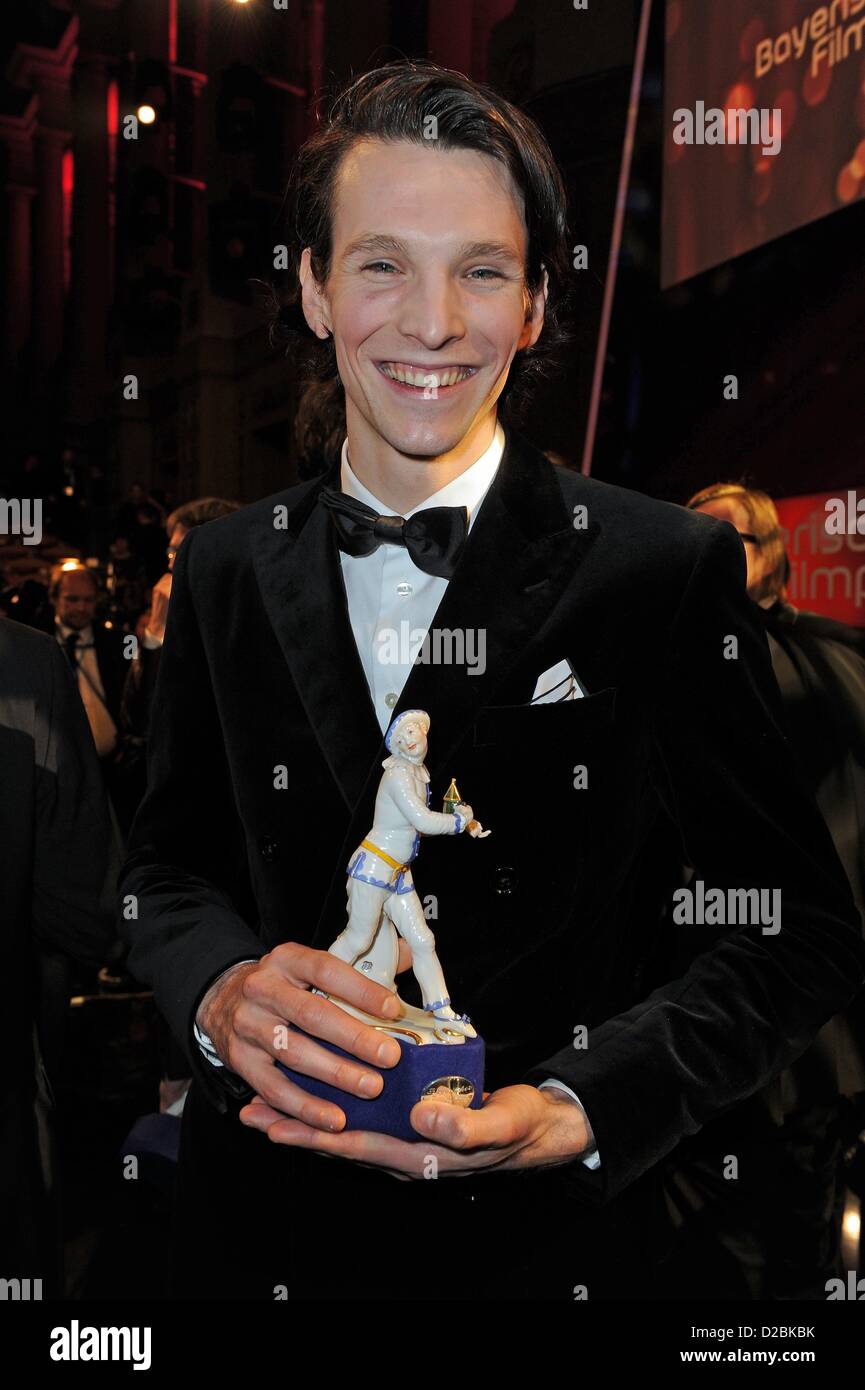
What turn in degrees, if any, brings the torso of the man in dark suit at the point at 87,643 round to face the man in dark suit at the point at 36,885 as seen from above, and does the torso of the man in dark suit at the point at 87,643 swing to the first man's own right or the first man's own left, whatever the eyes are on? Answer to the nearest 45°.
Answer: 0° — they already face them

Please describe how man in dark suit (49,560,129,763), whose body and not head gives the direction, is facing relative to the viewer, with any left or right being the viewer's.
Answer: facing the viewer

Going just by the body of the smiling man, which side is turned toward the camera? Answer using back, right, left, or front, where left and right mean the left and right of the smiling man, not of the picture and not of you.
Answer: front

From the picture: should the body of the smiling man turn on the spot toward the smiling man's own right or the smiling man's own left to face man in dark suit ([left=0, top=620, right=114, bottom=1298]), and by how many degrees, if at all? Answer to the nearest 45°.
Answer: approximately 135° to the smiling man's own right
